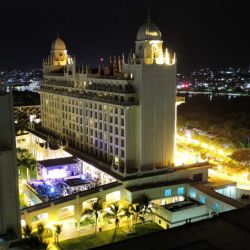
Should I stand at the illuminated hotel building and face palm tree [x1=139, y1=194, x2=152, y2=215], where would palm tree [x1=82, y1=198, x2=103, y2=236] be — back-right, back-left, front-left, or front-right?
front-right

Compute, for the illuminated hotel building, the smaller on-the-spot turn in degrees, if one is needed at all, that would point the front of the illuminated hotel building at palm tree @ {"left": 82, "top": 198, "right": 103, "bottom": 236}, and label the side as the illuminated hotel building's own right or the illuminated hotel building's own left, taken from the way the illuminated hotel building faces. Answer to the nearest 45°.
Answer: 0° — it already faces it

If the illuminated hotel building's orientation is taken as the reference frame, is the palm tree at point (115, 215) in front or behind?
in front

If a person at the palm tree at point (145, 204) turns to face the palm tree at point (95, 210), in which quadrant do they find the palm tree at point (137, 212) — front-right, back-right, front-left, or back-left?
front-left

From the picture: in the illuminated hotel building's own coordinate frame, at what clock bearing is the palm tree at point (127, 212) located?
The palm tree is roughly at 11 o'clock from the illuminated hotel building.

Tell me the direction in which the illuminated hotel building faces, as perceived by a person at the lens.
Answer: facing the viewer and to the left of the viewer

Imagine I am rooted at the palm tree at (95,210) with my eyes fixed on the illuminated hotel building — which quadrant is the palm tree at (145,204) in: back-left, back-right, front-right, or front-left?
front-right
